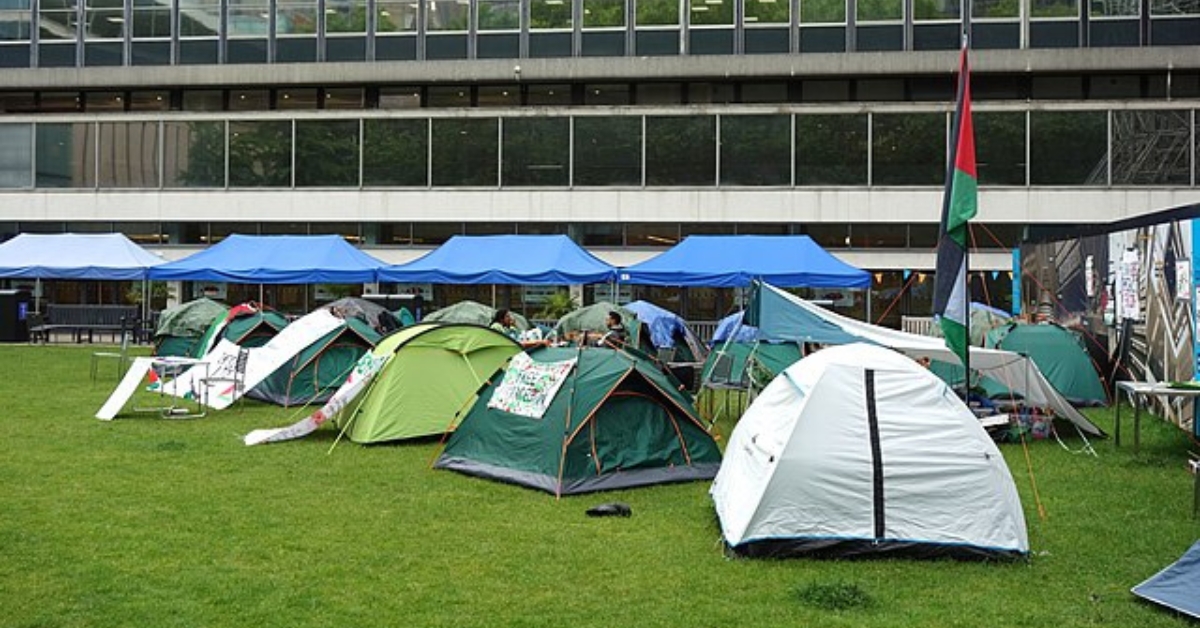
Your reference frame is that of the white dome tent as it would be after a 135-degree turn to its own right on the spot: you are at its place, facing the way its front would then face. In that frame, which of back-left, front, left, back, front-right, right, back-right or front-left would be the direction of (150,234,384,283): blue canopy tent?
front

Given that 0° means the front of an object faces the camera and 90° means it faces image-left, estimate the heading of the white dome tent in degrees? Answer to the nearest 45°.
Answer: approximately 0°

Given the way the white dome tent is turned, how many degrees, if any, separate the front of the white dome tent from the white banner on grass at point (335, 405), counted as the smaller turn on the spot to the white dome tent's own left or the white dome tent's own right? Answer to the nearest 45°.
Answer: approximately 135° to the white dome tent's own right

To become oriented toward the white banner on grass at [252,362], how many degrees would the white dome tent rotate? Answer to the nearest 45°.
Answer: approximately 135° to its right

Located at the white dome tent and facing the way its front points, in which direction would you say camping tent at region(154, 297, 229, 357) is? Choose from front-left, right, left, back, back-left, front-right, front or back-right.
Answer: back-right

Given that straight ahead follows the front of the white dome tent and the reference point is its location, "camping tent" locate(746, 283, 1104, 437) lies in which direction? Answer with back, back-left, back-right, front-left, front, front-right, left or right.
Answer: back

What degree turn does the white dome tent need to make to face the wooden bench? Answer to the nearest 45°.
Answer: approximately 135° to its right
